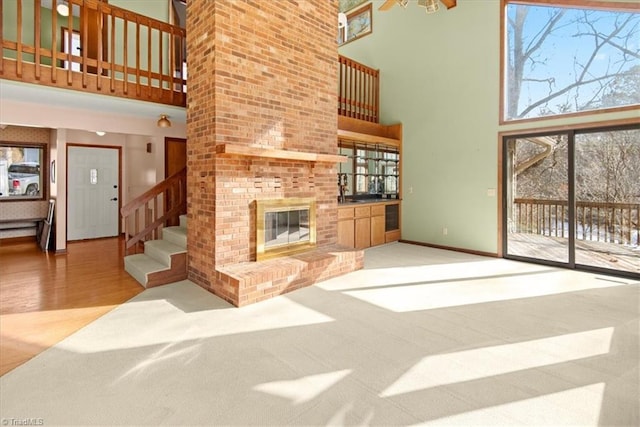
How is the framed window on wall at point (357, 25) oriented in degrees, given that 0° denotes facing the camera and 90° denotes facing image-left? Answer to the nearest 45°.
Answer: approximately 45°

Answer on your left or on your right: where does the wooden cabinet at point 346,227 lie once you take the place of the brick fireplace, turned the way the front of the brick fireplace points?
on your left

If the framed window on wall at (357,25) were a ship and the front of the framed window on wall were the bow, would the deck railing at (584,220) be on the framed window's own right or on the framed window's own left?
on the framed window's own left

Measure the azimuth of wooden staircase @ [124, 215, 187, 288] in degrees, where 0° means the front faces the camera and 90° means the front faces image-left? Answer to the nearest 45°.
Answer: approximately 45°

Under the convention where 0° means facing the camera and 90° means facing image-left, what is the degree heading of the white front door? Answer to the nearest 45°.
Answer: approximately 0°
